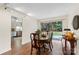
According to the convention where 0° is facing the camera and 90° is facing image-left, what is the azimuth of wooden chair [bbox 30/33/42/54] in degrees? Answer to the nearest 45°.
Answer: approximately 225°
